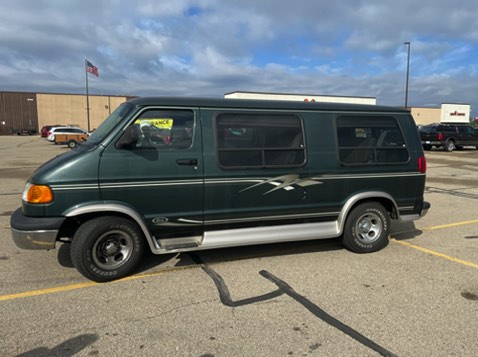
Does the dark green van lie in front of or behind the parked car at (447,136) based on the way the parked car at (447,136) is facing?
behind

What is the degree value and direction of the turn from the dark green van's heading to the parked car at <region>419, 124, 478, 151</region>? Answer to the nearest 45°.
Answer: approximately 135° to its right

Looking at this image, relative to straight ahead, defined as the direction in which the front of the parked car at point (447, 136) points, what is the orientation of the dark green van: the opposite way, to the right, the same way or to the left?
the opposite way

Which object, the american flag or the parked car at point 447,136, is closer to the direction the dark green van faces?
the american flag

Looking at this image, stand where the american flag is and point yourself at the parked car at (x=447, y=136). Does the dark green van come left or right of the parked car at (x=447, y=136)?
right

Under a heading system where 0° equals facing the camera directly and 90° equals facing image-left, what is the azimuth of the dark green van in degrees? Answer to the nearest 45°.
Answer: approximately 90°

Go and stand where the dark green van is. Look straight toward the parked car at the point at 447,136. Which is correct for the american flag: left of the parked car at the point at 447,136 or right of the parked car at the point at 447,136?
left

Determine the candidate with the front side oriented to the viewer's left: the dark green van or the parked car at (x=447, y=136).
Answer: the dark green van

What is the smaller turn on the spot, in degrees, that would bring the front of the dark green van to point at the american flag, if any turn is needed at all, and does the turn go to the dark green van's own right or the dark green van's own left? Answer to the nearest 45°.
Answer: approximately 90° to the dark green van's own right
